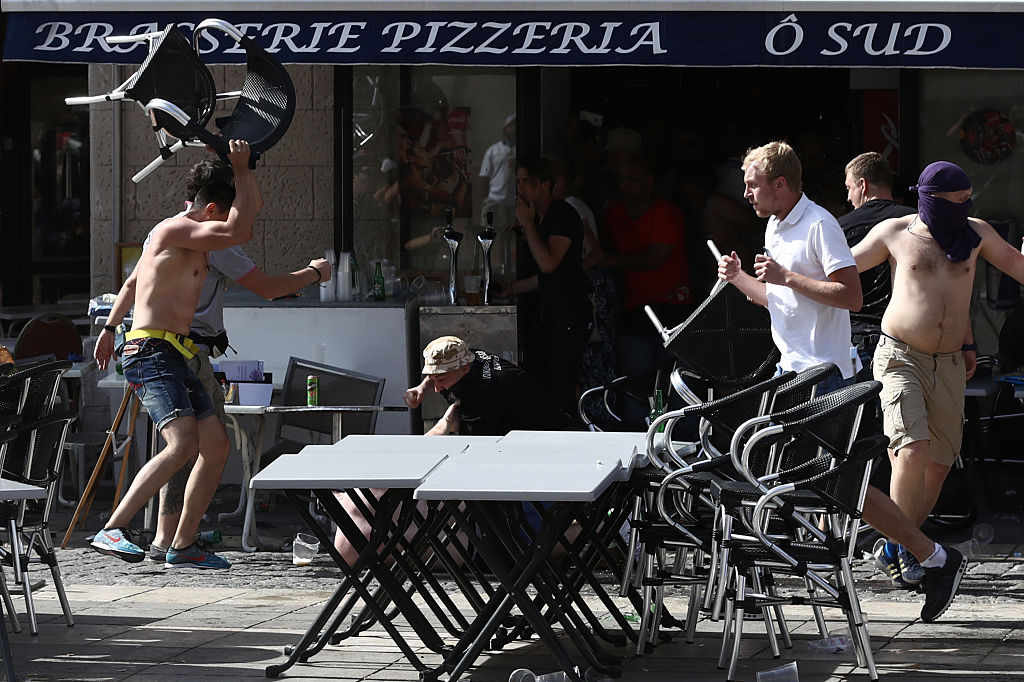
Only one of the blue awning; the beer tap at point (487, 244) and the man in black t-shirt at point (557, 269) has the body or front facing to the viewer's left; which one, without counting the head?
the man in black t-shirt

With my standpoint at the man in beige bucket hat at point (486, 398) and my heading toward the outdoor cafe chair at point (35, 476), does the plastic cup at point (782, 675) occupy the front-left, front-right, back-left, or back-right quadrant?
back-left

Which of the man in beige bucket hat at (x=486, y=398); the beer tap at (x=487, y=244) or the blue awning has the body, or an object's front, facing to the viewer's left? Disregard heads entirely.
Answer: the man in beige bucket hat

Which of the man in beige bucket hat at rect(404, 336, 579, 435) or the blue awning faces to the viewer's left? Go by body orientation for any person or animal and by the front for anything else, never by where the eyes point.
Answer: the man in beige bucket hat

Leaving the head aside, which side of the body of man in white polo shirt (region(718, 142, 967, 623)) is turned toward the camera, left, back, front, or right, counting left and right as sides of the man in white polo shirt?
left

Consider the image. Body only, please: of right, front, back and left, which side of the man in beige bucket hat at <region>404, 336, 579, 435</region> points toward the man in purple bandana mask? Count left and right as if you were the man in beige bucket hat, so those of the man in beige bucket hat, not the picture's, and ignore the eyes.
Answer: back

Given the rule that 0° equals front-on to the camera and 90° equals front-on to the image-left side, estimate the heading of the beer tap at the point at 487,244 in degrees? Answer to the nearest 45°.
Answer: approximately 0°

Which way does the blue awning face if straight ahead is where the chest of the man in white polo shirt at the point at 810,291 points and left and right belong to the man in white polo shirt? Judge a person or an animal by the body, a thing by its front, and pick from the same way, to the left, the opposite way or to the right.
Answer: to the left

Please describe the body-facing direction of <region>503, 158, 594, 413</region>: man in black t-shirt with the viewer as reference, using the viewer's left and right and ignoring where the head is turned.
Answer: facing to the left of the viewer

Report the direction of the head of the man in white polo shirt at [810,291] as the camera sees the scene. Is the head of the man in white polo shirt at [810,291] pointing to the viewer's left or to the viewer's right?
to the viewer's left

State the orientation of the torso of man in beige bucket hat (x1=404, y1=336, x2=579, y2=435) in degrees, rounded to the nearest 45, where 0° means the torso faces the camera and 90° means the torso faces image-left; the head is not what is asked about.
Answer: approximately 90°

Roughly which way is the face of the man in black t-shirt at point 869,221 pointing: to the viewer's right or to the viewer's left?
to the viewer's left

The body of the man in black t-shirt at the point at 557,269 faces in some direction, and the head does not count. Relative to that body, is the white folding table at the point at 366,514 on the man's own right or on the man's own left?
on the man's own left
